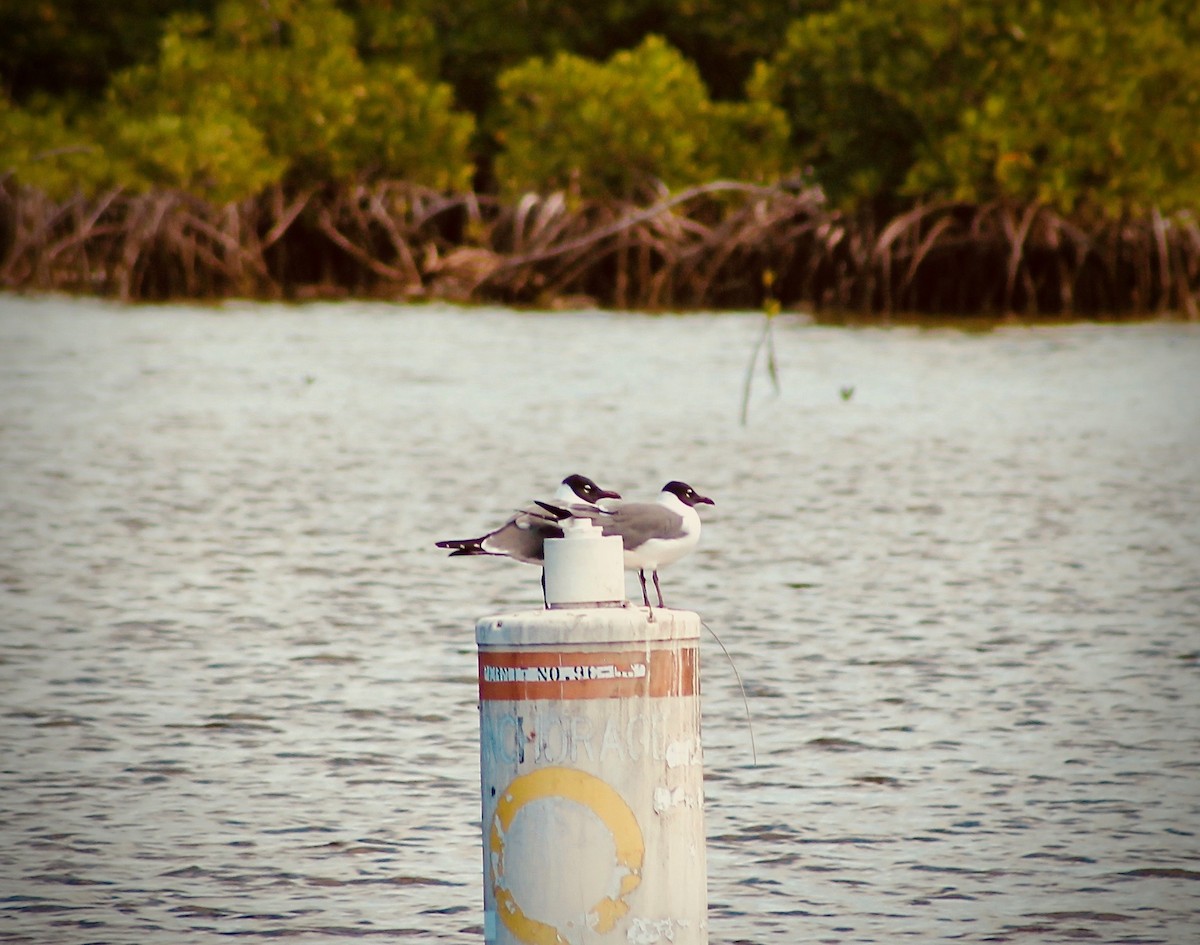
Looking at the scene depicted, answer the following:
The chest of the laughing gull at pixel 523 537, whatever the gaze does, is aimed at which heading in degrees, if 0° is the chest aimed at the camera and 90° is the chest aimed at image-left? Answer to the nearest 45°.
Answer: approximately 270°

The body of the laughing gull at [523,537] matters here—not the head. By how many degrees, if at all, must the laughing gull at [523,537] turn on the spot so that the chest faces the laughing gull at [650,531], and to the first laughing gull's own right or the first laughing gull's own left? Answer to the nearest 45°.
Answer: approximately 45° to the first laughing gull's own left

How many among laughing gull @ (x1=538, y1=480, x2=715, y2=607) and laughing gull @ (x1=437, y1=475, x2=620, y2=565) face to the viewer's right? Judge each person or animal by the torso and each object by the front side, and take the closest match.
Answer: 2

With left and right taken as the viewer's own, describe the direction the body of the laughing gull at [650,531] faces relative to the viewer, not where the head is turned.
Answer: facing to the right of the viewer
